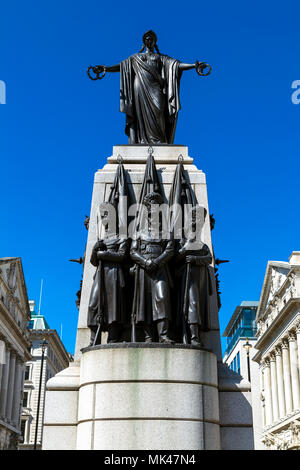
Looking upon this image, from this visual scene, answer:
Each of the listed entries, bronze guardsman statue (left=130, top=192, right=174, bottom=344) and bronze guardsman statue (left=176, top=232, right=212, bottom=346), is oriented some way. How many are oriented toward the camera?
2

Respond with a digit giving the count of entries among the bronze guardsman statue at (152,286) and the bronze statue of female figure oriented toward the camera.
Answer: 2

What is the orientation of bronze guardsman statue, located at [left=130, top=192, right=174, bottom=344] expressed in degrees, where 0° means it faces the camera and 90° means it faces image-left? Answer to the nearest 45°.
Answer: approximately 0°

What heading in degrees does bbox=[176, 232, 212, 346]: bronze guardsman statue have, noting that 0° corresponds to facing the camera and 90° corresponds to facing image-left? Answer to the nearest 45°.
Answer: approximately 0°

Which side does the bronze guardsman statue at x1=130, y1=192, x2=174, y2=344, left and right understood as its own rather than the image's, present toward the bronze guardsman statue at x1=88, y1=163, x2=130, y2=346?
right
